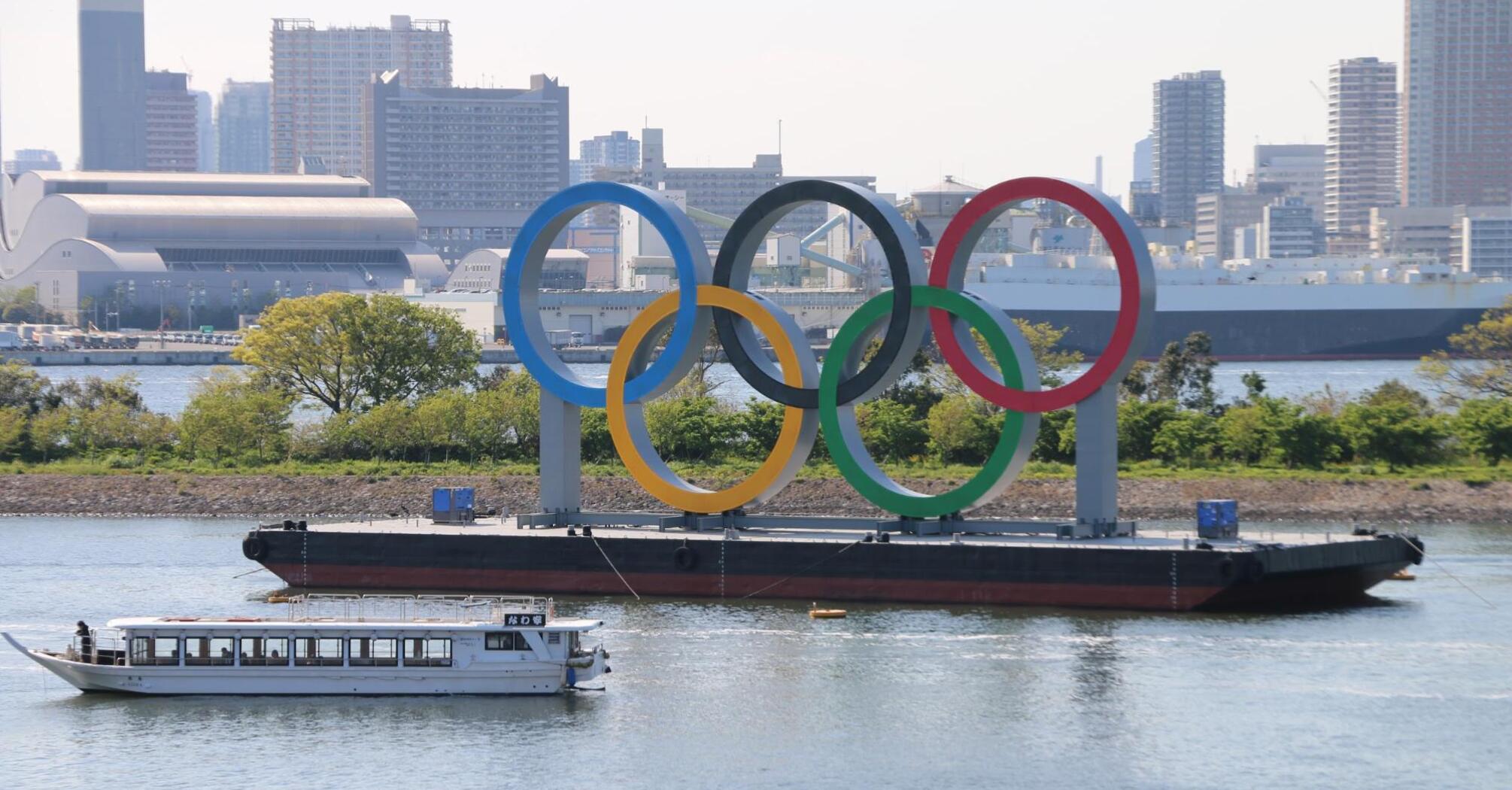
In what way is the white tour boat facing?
to the viewer's left
